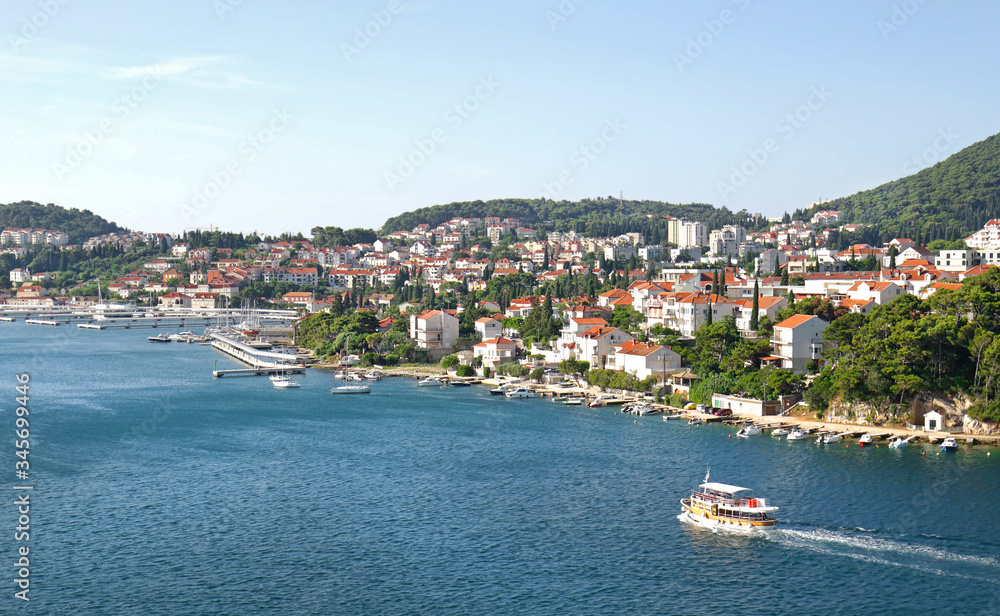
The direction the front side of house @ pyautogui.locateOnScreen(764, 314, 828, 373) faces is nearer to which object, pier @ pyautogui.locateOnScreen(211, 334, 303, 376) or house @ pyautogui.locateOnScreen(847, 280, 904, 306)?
the pier

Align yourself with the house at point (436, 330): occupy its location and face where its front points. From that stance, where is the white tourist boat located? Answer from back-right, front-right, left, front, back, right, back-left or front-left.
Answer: front-left

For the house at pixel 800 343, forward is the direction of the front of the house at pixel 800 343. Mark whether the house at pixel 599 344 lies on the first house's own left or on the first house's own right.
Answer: on the first house's own right

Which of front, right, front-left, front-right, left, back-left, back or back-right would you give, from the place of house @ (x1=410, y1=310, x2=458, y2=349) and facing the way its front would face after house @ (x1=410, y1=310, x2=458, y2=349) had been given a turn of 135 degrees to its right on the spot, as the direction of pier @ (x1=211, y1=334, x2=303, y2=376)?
left

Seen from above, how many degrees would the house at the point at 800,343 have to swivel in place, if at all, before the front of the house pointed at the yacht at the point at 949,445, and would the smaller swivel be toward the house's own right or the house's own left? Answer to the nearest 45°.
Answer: approximately 90° to the house's own left

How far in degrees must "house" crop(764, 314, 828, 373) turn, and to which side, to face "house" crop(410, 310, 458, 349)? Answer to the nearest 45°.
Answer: approximately 90° to its right

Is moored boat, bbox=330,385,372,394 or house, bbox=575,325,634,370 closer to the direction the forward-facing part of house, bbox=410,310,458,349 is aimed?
the moored boat

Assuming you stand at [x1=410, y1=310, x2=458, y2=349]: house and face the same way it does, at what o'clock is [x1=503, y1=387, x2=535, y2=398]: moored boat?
The moored boat is roughly at 10 o'clock from the house.

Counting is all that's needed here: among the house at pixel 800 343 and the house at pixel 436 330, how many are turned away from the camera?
0

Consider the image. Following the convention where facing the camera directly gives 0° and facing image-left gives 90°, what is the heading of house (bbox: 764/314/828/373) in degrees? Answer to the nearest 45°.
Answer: approximately 45°

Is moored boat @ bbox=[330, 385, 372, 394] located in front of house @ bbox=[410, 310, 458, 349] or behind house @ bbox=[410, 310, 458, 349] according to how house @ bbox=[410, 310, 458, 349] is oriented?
in front

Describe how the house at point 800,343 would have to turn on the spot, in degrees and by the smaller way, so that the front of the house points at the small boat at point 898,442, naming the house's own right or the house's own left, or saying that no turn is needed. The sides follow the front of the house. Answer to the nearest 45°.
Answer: approximately 45° to the house's own left

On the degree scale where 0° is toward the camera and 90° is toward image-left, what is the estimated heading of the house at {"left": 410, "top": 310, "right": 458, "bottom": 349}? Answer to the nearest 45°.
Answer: approximately 45°
